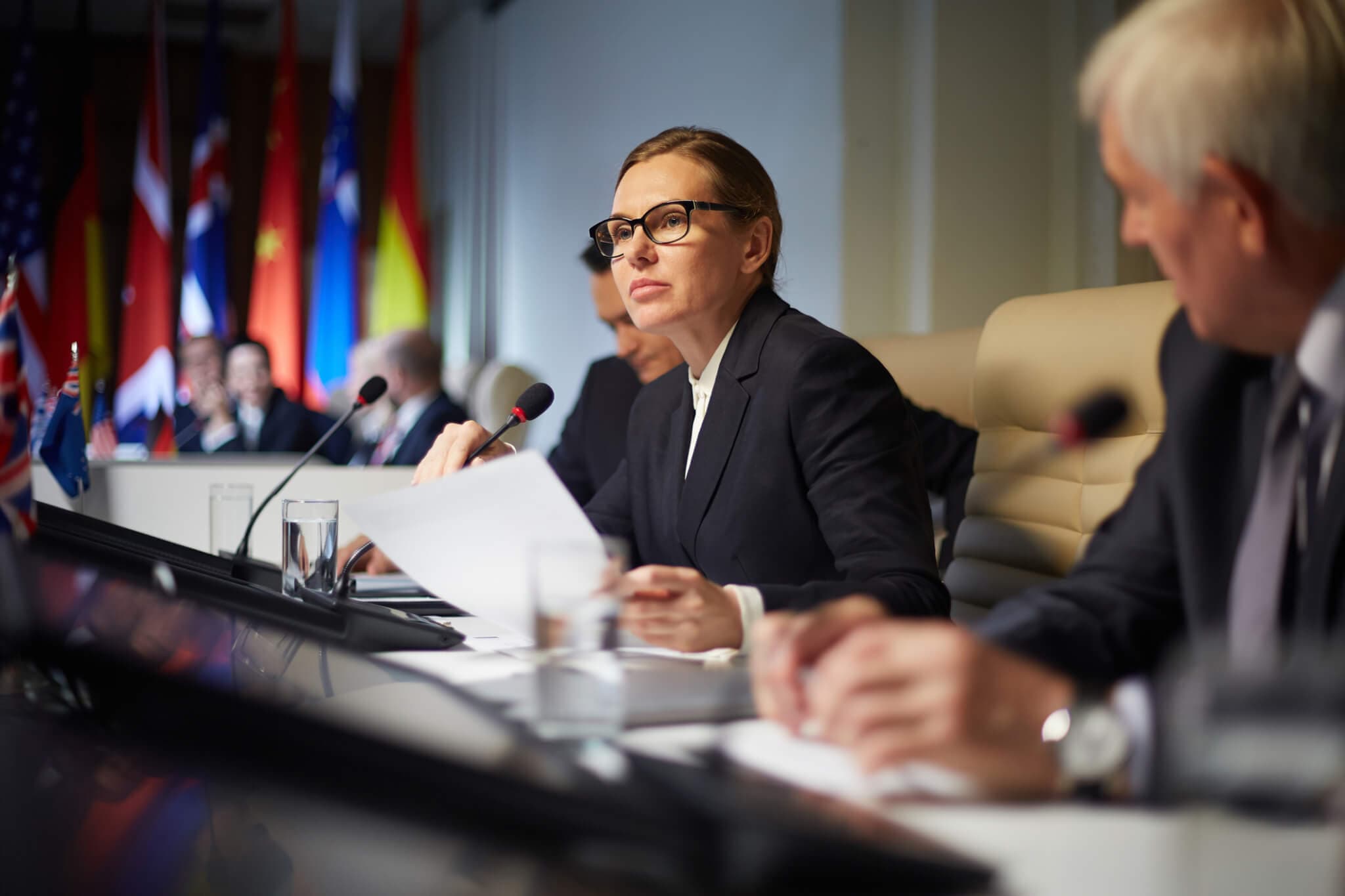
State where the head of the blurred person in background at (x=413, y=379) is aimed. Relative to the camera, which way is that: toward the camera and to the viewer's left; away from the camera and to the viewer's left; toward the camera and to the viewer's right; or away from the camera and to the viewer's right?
toward the camera and to the viewer's left

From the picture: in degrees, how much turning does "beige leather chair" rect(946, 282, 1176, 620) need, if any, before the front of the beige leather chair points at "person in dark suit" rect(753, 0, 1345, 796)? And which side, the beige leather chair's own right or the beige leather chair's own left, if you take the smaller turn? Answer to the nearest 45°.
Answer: approximately 45° to the beige leather chair's own left

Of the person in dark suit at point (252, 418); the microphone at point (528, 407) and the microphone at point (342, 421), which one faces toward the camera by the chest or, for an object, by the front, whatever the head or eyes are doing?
the person in dark suit

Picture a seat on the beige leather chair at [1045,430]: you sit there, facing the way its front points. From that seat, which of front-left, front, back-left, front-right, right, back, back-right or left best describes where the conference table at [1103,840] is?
front-left

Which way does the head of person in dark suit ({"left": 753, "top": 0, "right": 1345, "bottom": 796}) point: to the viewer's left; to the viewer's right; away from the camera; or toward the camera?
to the viewer's left

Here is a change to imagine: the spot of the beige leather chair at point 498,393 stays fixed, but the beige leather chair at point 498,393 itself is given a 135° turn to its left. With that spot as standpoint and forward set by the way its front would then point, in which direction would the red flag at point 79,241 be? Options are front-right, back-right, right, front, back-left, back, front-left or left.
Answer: back-left

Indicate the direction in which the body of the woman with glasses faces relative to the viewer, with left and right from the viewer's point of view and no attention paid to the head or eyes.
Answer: facing the viewer and to the left of the viewer

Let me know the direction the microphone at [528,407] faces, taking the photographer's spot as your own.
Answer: facing to the right of the viewer

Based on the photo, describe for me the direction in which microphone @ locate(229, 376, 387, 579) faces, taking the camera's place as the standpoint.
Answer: facing to the right of the viewer

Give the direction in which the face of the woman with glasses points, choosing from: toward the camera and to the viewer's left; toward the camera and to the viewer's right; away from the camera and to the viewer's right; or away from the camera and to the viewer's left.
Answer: toward the camera and to the viewer's left

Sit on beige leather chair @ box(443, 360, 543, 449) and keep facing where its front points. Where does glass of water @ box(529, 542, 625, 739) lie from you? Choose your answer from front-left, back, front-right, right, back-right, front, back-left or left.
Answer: front-left

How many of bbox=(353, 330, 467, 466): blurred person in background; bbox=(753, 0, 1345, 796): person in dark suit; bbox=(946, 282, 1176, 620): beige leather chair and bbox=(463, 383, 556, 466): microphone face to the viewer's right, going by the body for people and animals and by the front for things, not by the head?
1

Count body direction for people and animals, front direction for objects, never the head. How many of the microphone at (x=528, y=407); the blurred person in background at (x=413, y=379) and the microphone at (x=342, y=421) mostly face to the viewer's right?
2

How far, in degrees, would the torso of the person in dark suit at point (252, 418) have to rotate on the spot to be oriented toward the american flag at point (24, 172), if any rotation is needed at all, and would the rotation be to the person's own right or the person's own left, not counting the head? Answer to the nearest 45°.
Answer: approximately 135° to the person's own right
